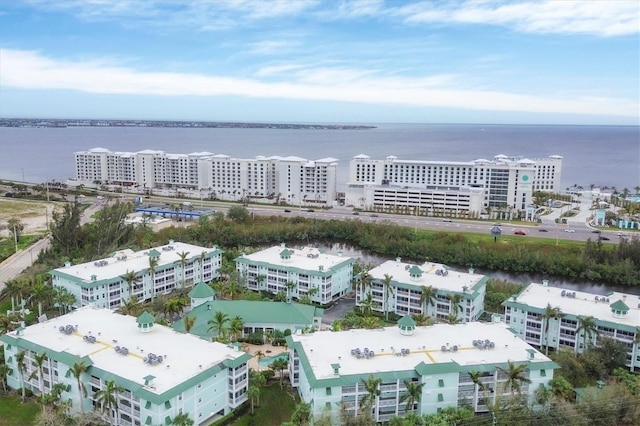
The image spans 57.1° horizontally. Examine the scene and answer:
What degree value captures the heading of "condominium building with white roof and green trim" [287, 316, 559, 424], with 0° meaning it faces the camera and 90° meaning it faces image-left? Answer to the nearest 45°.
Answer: approximately 0°

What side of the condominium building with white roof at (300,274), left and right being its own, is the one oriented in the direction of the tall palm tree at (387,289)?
left

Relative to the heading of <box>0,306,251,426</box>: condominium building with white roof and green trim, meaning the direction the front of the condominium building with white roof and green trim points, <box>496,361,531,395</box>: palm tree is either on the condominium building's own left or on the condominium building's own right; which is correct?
on the condominium building's own left

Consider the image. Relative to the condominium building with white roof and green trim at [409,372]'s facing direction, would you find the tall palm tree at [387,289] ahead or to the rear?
to the rear

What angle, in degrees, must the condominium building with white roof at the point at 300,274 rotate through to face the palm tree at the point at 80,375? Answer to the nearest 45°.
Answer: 0° — it already faces it

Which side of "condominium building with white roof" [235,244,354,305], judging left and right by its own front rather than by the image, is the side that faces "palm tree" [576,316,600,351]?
left

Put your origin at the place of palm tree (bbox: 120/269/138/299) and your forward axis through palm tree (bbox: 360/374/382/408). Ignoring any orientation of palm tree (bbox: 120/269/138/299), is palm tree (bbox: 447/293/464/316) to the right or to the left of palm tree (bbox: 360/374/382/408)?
left

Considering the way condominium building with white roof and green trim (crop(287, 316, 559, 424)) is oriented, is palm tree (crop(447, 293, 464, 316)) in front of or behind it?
behind

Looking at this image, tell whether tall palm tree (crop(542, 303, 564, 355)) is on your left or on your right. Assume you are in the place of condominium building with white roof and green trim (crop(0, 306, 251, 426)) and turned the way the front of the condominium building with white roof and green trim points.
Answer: on your left

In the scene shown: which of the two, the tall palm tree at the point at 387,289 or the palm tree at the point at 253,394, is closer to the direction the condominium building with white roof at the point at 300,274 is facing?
the palm tree

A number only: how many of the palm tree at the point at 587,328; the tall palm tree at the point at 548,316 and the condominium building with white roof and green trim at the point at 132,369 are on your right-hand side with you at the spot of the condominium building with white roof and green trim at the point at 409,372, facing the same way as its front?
1
